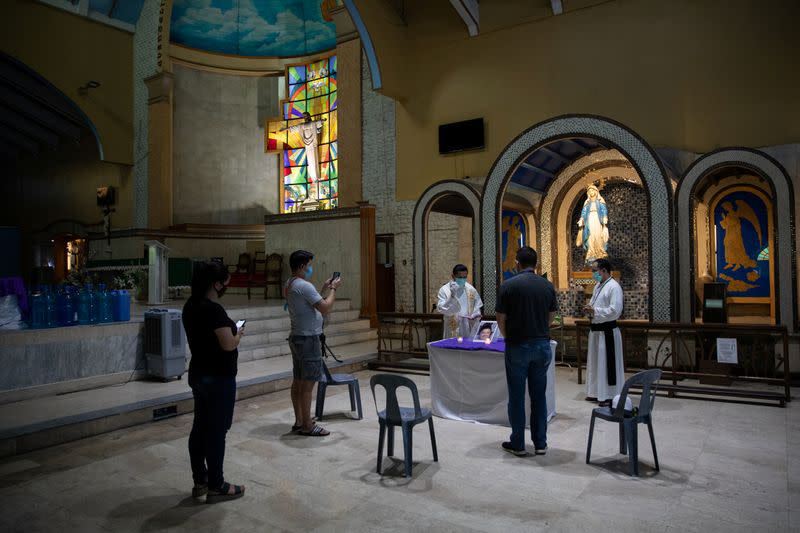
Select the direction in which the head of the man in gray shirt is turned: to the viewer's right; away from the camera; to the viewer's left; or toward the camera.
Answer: to the viewer's right

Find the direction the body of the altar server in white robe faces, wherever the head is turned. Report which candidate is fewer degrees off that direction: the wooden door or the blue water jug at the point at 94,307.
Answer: the blue water jug

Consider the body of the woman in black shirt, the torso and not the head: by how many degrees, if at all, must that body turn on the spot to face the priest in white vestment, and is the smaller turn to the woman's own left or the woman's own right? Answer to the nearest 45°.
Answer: approximately 45° to the woman's own left

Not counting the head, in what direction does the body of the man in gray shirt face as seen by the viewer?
to the viewer's right

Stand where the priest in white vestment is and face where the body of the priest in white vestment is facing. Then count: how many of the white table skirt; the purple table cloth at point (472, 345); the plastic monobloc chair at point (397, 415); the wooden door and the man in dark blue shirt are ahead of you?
4

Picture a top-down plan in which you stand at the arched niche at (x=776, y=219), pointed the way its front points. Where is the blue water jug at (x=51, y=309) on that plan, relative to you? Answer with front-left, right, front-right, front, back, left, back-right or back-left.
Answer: front-right

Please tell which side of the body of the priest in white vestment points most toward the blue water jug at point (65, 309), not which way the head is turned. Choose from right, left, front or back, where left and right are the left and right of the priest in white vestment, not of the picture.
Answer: right

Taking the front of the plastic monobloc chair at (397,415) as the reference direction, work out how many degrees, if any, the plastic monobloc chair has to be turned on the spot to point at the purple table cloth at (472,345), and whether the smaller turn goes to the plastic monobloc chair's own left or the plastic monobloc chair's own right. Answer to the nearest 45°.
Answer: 0° — it already faces it

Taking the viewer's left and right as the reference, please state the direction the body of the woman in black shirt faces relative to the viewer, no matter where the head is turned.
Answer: facing to the right of the viewer

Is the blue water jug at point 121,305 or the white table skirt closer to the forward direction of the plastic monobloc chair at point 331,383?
the white table skirt

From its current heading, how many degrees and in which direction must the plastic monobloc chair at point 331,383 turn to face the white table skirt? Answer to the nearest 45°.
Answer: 0° — it already faces it

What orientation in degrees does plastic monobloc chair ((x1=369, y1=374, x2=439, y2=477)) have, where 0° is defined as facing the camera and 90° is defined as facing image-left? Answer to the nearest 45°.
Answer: approximately 225°

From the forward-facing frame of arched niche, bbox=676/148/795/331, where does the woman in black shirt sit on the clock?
The woman in black shirt is roughly at 1 o'clock from the arched niche.
